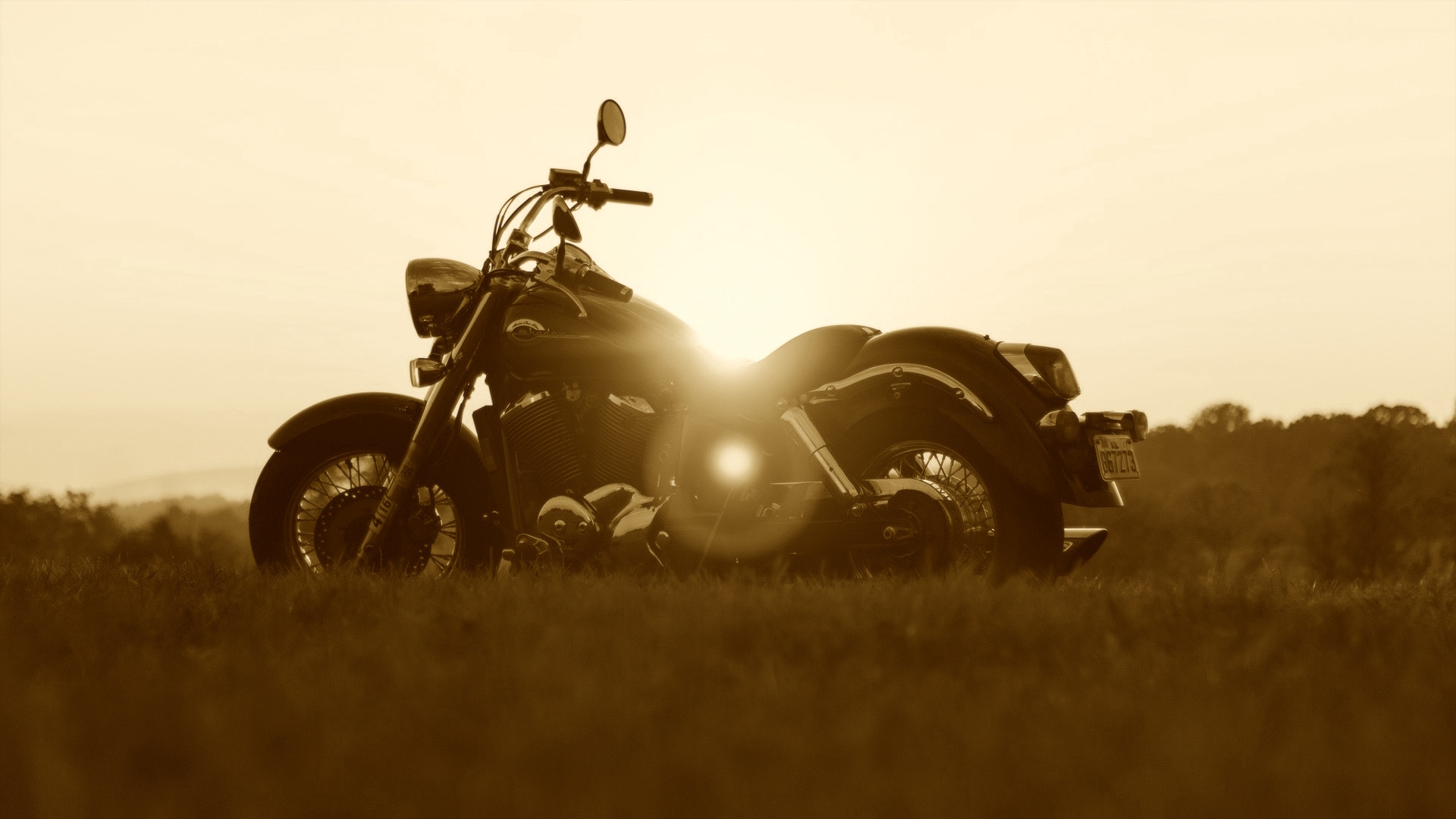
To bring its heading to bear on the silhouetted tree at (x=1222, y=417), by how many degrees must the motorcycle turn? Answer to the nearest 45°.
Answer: approximately 135° to its right

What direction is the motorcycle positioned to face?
to the viewer's left
